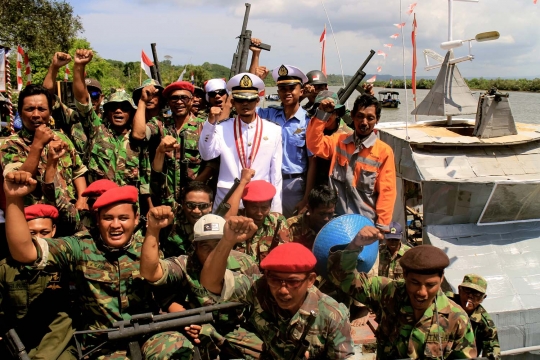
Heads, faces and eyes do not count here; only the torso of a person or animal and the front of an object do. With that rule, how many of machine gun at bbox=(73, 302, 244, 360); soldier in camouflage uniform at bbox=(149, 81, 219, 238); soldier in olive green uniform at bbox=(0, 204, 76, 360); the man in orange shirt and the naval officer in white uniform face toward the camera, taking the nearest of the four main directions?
4

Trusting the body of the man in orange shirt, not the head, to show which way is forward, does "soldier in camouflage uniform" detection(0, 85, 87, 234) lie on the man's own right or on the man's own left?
on the man's own right

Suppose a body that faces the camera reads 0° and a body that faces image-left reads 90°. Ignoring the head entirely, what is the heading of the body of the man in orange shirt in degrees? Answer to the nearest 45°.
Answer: approximately 0°

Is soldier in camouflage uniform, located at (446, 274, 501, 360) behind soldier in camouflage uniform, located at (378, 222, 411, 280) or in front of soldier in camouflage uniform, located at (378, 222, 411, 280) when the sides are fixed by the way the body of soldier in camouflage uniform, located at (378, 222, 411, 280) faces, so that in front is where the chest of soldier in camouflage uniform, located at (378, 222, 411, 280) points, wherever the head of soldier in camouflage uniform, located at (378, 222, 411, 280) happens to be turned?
in front

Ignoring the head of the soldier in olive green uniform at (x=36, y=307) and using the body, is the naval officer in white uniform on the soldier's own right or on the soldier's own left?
on the soldier's own left
